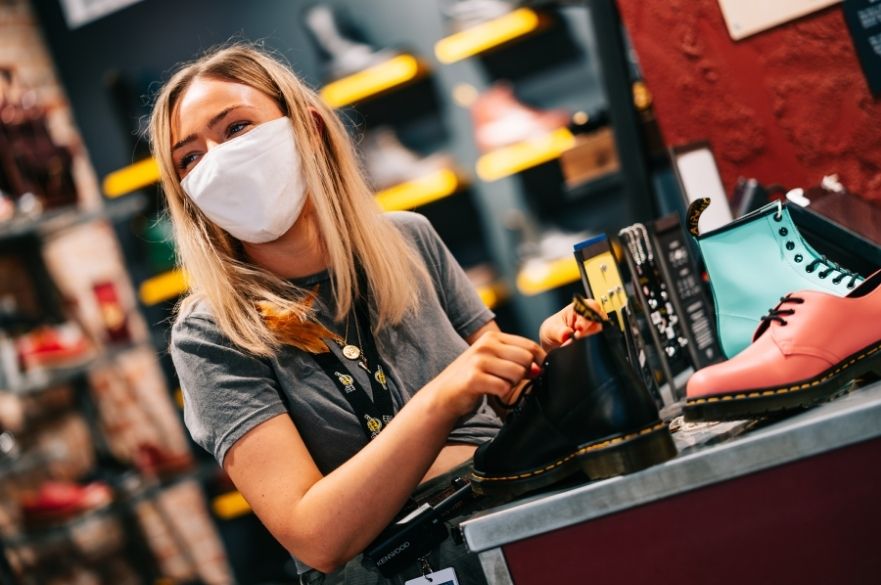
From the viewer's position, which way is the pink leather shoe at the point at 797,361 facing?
facing to the left of the viewer

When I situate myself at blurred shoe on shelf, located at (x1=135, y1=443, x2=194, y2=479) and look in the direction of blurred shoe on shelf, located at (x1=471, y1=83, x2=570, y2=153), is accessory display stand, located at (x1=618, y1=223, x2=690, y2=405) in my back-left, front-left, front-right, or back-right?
front-right

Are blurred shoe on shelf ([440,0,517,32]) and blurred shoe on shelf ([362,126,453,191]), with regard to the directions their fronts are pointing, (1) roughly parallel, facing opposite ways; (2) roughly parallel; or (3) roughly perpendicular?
roughly parallel
